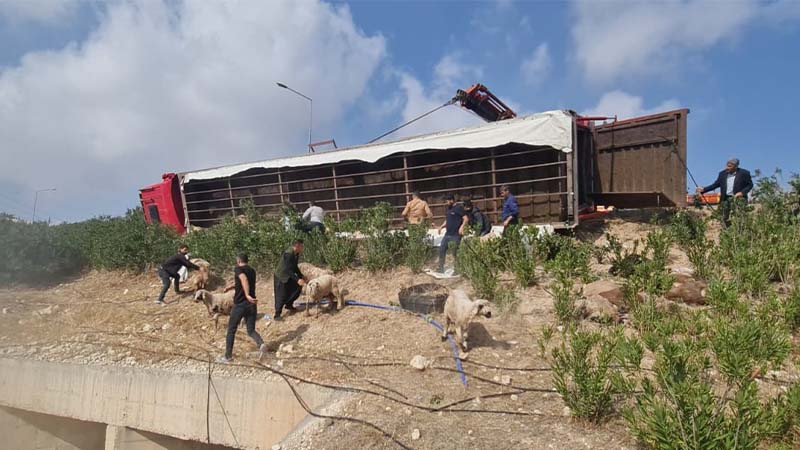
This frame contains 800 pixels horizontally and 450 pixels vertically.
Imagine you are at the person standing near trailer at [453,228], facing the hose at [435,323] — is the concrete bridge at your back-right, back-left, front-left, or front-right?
front-right

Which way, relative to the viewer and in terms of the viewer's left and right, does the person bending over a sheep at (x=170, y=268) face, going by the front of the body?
facing to the right of the viewer

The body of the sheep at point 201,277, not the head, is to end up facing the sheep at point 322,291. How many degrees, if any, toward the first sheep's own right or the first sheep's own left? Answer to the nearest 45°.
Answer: approximately 135° to the first sheep's own left

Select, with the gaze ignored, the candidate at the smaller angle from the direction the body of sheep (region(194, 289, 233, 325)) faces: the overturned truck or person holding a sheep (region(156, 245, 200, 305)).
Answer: the person holding a sheep

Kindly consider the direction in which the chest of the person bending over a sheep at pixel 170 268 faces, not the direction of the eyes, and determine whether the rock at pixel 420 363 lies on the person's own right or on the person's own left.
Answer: on the person's own right

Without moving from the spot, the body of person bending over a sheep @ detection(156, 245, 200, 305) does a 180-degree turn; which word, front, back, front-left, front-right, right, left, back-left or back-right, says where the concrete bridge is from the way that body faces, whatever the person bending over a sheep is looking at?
left

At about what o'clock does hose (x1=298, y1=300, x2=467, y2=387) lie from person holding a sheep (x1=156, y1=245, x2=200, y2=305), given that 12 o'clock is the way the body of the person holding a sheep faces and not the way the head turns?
The hose is roughly at 2 o'clock from the person holding a sheep.

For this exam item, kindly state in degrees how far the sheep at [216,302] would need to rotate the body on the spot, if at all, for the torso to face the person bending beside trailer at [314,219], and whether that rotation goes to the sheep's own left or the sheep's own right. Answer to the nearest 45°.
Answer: approximately 135° to the sheep's own right

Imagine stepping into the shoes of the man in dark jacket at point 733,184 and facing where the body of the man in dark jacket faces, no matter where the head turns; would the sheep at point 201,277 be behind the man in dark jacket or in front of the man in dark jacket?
in front

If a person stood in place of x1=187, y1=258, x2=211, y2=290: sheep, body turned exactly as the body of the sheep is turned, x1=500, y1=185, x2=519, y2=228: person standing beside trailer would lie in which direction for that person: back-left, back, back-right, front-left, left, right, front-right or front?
back-left

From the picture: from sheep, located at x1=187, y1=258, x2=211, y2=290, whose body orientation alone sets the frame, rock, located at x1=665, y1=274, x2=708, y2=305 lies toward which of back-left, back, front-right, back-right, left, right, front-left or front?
back-left

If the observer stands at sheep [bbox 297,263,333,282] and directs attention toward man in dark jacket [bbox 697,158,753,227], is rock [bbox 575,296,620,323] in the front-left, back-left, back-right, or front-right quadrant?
front-right

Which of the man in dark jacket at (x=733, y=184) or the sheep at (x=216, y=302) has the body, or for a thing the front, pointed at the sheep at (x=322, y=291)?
the man in dark jacket

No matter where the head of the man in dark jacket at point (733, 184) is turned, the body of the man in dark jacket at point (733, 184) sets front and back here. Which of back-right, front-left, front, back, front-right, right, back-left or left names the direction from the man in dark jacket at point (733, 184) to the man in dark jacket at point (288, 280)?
front

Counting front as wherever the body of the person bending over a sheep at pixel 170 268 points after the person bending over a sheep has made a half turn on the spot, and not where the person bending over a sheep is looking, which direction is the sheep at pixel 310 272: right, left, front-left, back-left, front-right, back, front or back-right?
back-left

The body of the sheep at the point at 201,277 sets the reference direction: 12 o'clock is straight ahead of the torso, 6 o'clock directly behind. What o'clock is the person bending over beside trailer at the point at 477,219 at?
The person bending over beside trailer is roughly at 7 o'clock from the sheep.

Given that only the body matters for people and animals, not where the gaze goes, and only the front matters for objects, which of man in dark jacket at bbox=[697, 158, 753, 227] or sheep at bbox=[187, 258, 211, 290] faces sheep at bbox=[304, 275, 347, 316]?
the man in dark jacket

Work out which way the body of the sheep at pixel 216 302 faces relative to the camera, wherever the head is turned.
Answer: to the viewer's left

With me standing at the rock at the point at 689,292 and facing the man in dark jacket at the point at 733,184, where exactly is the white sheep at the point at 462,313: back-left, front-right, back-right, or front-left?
back-left

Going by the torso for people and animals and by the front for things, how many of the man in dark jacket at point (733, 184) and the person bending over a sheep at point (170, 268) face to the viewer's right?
1
